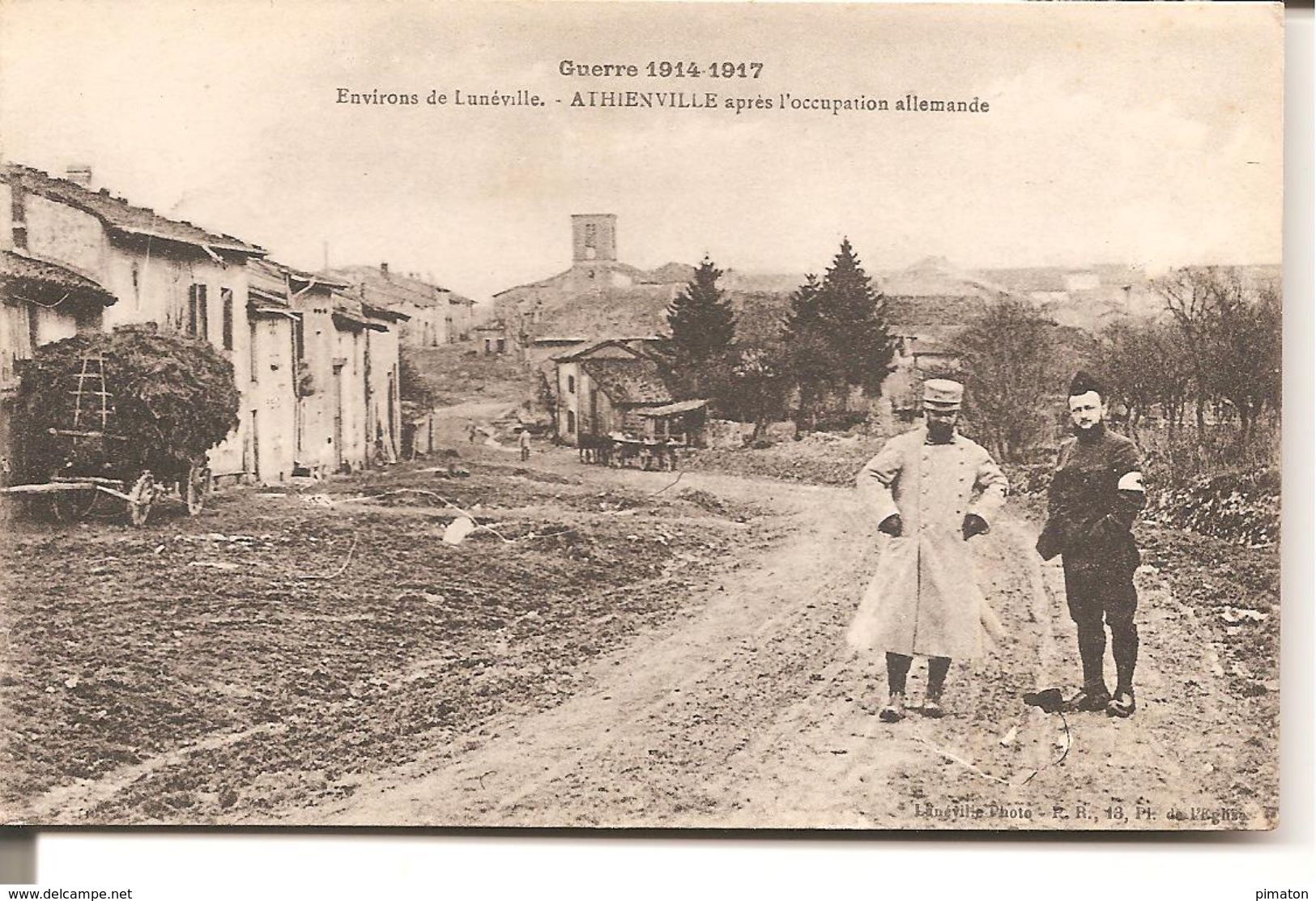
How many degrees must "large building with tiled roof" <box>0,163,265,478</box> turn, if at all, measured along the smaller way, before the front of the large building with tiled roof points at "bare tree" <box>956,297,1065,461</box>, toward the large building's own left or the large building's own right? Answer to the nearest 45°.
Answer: approximately 45° to the large building's own left

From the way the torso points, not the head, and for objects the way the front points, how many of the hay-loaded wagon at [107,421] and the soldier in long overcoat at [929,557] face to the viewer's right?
0

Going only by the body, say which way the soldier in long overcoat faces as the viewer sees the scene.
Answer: toward the camera

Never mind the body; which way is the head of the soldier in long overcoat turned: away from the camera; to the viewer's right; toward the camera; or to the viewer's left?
toward the camera

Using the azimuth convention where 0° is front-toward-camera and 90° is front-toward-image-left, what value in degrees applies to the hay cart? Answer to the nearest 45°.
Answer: approximately 45°

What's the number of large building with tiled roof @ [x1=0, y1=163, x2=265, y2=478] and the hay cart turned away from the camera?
0

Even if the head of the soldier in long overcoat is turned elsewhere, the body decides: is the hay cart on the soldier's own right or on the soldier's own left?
on the soldier's own right

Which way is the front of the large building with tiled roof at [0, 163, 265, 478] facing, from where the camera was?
facing the viewer and to the right of the viewer

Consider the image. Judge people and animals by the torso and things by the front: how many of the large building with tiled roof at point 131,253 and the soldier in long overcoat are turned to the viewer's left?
0
